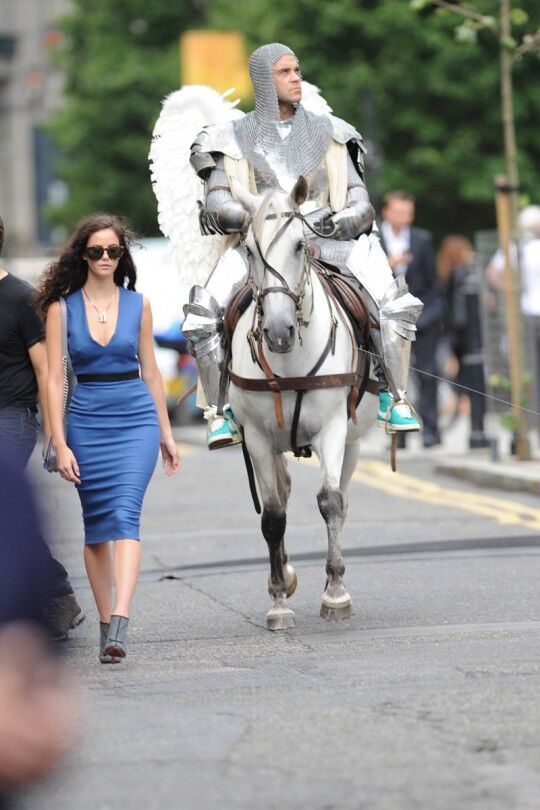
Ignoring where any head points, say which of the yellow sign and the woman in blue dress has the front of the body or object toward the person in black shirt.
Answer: the yellow sign

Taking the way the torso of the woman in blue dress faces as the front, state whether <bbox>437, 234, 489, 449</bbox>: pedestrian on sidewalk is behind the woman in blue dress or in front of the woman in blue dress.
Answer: behind

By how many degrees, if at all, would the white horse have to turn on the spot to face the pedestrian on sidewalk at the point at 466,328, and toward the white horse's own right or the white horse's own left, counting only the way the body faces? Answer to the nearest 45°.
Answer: approximately 180°

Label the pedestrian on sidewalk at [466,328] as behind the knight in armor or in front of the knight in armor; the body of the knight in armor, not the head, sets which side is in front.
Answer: behind

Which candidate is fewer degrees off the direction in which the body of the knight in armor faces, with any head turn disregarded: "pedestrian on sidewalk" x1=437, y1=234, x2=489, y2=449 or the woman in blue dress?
the woman in blue dress

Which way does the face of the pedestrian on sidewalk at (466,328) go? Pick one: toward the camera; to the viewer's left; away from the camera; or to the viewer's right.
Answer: away from the camera

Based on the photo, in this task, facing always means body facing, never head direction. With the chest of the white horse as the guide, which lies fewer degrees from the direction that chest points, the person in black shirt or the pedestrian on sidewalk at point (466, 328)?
the person in black shirt

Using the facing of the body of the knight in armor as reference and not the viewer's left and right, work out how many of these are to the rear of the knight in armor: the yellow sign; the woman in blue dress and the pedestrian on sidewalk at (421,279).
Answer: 2

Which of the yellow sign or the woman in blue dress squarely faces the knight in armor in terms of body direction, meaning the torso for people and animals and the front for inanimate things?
the yellow sign

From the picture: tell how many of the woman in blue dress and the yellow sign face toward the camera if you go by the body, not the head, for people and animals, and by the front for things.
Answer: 2

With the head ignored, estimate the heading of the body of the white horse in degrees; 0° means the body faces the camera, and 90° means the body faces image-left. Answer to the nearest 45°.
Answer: approximately 0°

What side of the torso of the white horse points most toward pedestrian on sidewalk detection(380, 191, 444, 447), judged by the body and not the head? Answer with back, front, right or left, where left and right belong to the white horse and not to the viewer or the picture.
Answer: back
